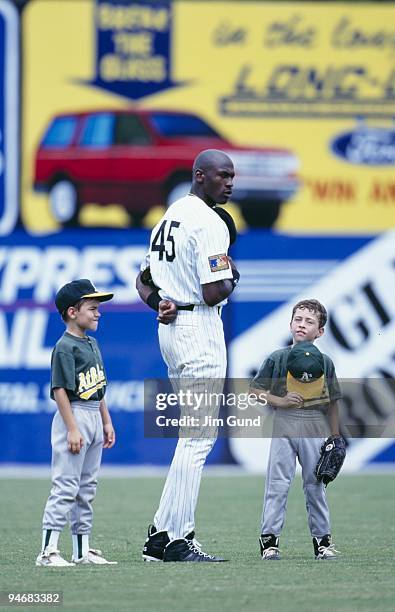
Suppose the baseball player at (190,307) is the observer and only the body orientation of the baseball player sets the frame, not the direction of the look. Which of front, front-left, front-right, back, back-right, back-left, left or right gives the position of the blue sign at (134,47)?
front-left

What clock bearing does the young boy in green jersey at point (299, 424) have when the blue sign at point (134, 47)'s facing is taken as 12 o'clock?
The young boy in green jersey is roughly at 12 o'clock from the blue sign.

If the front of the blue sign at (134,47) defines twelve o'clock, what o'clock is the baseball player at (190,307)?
The baseball player is roughly at 12 o'clock from the blue sign.

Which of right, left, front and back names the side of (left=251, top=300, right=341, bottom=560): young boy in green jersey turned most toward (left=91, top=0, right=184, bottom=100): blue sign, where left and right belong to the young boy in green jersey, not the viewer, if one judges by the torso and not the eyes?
back

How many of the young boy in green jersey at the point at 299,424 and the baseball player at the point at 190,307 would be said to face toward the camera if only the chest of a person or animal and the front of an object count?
1

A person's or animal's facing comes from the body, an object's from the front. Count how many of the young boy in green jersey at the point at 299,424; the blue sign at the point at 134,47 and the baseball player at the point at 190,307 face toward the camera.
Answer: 2

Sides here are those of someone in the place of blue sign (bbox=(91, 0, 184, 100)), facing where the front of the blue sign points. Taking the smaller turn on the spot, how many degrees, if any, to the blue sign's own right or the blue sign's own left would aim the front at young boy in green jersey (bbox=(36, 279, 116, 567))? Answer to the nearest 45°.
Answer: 0° — it already faces them

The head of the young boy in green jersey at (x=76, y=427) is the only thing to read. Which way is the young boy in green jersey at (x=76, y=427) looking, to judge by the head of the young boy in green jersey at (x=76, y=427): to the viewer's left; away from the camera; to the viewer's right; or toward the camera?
to the viewer's right

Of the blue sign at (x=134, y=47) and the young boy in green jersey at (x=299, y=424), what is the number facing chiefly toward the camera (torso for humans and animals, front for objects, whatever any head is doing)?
2

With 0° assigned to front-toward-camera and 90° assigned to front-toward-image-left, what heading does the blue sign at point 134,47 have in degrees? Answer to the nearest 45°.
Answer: approximately 0°
